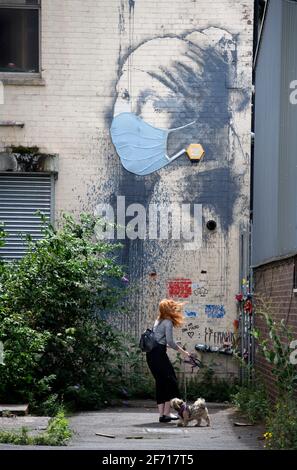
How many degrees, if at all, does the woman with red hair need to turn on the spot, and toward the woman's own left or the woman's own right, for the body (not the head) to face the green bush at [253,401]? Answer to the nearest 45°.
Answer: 0° — they already face it

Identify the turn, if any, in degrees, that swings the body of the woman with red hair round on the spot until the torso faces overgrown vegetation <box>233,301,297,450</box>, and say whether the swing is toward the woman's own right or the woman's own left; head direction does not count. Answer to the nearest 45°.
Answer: approximately 45° to the woman's own right

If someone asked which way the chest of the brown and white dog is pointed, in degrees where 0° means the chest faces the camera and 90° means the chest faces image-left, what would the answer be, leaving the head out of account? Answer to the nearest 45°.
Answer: approximately 90°

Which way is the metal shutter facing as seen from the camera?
toward the camera

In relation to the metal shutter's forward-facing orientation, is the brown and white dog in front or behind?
in front

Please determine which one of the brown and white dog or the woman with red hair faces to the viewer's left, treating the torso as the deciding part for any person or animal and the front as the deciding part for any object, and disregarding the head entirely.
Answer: the brown and white dog

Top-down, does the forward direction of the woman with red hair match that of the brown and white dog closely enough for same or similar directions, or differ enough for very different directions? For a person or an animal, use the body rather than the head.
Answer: very different directions

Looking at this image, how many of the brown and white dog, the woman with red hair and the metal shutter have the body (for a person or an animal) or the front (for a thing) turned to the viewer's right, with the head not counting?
1

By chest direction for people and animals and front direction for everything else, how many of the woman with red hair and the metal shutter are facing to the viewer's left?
0

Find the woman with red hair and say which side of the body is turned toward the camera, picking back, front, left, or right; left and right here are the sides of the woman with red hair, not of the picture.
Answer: right

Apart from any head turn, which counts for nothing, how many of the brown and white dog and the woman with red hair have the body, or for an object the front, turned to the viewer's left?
1

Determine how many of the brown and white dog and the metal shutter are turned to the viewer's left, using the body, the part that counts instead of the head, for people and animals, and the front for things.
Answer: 1

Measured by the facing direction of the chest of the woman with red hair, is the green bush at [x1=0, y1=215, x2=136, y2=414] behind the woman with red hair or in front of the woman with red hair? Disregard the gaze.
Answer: behind

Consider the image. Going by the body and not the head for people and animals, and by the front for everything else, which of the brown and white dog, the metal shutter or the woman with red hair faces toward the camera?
the metal shutter

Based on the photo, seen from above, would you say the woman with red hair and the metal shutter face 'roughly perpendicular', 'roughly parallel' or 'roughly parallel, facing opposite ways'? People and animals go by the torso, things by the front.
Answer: roughly perpendicular
